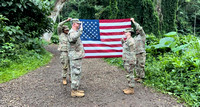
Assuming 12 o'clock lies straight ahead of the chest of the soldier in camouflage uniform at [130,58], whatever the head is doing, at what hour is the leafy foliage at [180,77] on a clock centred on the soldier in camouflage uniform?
The leafy foliage is roughly at 5 o'clock from the soldier in camouflage uniform.

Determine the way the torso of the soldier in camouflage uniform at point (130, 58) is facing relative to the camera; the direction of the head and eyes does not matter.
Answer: to the viewer's left

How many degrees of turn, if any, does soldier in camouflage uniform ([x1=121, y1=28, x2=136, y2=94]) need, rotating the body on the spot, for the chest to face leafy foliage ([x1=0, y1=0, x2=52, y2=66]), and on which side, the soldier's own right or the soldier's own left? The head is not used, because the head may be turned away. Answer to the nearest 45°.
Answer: approximately 45° to the soldier's own right

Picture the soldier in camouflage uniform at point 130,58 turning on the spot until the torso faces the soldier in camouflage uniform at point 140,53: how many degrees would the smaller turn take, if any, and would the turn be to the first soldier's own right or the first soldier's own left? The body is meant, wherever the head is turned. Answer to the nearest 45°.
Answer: approximately 90° to the first soldier's own right
